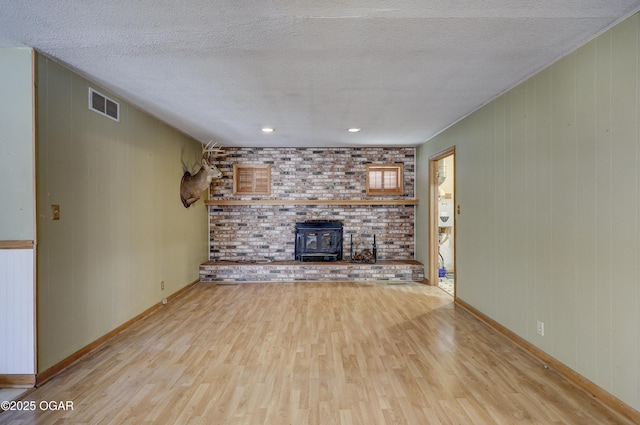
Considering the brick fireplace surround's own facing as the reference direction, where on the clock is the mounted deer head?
The mounted deer head is roughly at 2 o'clock from the brick fireplace surround.

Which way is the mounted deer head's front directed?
to the viewer's right

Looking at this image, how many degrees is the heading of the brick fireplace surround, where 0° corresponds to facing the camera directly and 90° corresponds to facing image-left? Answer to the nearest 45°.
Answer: approximately 0°

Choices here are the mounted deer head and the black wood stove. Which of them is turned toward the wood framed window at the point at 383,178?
the mounted deer head

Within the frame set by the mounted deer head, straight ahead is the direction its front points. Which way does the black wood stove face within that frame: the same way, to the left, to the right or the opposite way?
to the right

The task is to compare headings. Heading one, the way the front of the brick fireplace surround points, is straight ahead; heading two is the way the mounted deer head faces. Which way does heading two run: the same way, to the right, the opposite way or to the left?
to the left

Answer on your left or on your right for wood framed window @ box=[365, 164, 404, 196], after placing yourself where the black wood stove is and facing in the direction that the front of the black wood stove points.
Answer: on your left
